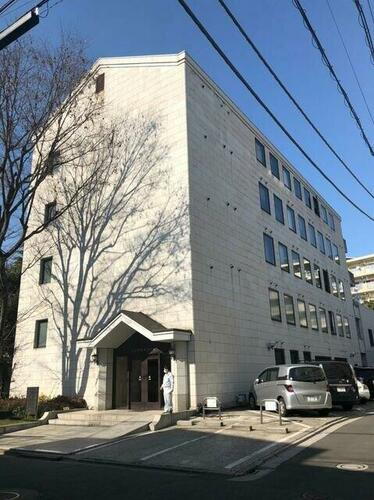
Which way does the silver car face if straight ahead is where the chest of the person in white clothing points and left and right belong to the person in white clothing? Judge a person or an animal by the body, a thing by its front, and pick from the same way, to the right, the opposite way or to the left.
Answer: to the right

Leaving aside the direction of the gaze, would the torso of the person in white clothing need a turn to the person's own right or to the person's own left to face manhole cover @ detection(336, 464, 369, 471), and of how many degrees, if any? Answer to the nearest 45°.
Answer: approximately 45° to the person's own left

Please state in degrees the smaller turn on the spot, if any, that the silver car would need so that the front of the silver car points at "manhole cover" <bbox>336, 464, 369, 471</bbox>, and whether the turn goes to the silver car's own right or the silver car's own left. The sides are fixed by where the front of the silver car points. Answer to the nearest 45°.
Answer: approximately 135° to the silver car's own left

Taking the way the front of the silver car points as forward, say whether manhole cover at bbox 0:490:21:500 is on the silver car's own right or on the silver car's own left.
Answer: on the silver car's own left

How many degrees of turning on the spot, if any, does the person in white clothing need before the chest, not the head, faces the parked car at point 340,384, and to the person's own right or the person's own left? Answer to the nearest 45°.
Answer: approximately 135° to the person's own left
